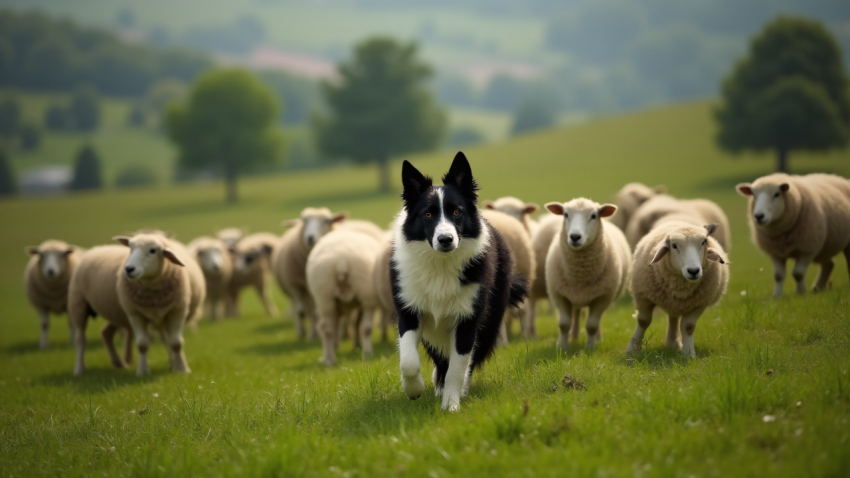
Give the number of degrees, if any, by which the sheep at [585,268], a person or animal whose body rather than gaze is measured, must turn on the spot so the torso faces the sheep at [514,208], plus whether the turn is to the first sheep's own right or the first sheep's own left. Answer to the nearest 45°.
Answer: approximately 180°

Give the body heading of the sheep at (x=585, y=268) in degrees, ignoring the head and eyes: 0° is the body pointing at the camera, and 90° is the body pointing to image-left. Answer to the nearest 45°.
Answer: approximately 0°

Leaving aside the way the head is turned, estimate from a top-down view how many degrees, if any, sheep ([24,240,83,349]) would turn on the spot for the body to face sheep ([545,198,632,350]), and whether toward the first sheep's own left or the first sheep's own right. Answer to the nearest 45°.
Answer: approximately 45° to the first sheep's own left

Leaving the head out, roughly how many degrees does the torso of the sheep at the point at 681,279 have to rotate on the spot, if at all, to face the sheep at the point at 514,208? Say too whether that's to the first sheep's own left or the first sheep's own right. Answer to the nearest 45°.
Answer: approximately 135° to the first sheep's own right
